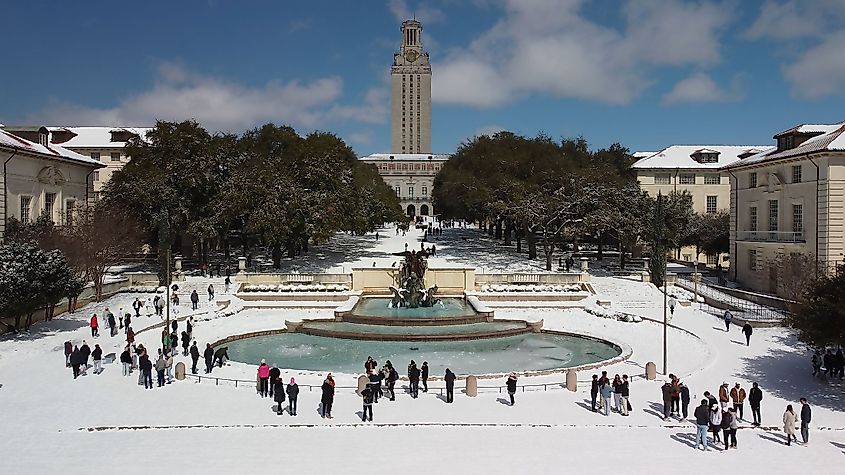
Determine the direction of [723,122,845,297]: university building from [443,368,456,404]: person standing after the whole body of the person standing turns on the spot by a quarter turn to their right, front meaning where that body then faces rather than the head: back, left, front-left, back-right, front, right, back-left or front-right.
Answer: front-left

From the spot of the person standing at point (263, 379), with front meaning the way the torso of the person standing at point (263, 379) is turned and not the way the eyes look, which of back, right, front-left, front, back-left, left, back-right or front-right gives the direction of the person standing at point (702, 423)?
back-right

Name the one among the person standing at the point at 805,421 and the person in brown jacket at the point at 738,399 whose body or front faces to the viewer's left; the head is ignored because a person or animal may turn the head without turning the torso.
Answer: the person standing

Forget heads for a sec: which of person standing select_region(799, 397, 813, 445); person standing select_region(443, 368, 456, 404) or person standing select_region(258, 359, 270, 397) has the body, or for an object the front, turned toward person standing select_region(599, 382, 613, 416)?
person standing select_region(799, 397, 813, 445)

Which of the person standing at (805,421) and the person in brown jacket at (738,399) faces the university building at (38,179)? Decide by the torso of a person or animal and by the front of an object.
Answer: the person standing

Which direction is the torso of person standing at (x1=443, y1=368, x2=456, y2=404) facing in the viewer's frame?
away from the camera

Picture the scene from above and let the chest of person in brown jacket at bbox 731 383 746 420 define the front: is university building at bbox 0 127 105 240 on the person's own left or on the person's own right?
on the person's own right

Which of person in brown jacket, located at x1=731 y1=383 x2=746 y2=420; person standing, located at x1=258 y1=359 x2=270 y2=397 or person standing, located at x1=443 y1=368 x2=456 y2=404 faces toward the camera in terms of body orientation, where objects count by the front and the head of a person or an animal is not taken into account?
the person in brown jacket

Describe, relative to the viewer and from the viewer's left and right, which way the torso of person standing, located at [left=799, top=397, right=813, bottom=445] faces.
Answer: facing to the left of the viewer

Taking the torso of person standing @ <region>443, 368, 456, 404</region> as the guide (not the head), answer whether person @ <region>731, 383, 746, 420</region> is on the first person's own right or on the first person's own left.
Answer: on the first person's own right

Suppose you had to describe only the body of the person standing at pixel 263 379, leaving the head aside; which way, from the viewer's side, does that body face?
away from the camera

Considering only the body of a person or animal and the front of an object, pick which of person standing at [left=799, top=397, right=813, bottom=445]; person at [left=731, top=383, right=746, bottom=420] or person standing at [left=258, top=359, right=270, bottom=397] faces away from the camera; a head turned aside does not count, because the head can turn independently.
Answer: person standing at [left=258, top=359, right=270, bottom=397]

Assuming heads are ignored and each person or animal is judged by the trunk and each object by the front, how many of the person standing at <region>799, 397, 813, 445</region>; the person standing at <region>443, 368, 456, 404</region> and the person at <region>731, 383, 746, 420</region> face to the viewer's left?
1

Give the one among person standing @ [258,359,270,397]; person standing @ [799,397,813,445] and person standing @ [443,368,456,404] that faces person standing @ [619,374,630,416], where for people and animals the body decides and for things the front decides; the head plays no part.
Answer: person standing @ [799,397,813,445]

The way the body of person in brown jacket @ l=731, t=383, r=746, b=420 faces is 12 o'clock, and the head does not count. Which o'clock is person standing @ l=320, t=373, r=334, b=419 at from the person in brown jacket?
The person standing is roughly at 2 o'clock from the person in brown jacket.

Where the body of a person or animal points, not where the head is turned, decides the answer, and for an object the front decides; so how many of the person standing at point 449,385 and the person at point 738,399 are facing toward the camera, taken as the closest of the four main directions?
1
